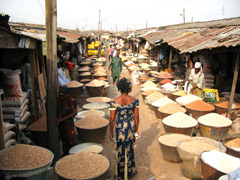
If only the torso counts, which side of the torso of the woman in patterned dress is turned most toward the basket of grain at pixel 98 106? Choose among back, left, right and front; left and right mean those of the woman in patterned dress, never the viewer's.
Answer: front

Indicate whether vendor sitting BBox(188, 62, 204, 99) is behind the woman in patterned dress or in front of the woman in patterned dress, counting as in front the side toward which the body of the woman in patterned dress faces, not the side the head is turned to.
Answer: in front

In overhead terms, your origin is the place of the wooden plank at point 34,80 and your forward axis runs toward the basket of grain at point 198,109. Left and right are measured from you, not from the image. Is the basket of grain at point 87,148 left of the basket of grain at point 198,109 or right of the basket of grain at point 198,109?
right

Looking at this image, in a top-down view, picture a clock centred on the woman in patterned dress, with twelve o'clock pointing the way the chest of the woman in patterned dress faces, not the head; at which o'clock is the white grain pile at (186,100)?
The white grain pile is roughly at 1 o'clock from the woman in patterned dress.

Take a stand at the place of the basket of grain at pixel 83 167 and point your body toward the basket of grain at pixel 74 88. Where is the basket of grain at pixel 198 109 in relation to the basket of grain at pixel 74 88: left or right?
right

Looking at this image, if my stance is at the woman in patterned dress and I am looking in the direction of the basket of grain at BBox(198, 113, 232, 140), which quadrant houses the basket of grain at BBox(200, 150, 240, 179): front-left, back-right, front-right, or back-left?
front-right

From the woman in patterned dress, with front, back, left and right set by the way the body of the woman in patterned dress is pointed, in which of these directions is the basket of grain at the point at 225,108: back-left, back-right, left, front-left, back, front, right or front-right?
front-right

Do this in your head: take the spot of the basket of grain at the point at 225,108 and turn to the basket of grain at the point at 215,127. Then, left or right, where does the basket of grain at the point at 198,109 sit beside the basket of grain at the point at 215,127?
right

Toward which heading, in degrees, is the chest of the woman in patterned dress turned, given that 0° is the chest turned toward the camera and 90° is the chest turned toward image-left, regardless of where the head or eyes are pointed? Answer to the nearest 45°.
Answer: approximately 180°

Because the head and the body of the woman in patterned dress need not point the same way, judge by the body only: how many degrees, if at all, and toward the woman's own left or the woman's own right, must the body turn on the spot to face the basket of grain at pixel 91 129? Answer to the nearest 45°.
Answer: approximately 45° to the woman's own left

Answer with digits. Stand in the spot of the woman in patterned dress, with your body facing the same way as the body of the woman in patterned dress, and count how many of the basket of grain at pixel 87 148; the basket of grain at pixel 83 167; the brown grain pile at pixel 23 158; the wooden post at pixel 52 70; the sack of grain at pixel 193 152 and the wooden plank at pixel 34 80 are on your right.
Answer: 1

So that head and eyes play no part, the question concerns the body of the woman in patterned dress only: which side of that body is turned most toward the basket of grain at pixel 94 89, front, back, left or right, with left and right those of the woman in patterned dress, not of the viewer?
front

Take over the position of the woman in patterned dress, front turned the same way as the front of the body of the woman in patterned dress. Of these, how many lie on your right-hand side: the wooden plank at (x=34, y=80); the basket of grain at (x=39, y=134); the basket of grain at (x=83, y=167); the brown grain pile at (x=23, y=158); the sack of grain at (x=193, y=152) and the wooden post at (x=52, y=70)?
1

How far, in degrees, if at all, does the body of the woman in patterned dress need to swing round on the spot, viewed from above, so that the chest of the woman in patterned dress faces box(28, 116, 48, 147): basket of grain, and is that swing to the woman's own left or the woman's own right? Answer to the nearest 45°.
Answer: approximately 45° to the woman's own left
